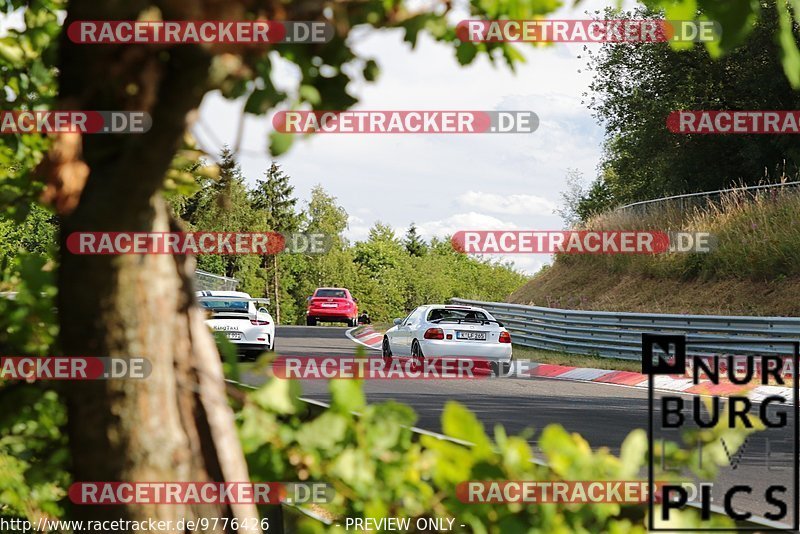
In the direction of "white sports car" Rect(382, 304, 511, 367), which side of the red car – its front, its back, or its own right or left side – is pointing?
back

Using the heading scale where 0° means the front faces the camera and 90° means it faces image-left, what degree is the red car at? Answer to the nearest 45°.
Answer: approximately 180°

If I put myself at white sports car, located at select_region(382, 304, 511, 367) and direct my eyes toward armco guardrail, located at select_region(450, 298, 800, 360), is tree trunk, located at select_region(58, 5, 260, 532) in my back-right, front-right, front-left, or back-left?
back-right

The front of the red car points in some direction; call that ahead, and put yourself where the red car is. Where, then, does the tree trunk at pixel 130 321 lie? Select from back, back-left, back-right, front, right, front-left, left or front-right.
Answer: back

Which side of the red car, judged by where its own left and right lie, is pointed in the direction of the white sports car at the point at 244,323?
back

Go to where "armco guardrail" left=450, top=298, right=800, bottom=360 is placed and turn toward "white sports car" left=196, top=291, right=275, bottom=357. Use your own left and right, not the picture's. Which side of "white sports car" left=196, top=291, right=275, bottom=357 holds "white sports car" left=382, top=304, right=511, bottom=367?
left

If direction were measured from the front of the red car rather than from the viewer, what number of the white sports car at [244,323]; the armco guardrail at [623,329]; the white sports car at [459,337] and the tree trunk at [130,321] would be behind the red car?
4

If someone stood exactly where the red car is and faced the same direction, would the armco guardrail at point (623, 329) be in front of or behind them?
behind
